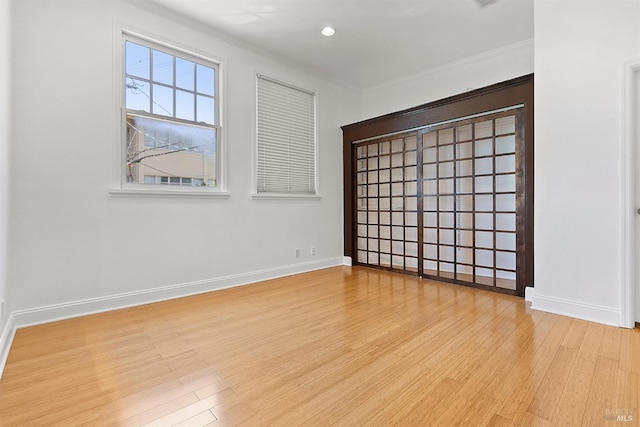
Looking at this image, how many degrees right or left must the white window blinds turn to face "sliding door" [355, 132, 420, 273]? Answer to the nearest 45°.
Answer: approximately 45° to its left

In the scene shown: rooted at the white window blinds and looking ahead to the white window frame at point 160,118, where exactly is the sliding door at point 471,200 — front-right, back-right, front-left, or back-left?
back-left

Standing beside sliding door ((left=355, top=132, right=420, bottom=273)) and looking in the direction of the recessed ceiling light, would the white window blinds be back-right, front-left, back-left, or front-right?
front-right

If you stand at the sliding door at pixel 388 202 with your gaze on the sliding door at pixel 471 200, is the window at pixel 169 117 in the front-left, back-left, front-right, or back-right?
back-right

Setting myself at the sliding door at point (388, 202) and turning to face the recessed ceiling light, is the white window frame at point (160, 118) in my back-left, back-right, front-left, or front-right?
front-right

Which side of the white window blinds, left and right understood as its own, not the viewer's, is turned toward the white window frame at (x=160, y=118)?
right

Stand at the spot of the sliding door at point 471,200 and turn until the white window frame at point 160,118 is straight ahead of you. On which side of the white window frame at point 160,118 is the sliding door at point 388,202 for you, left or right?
right

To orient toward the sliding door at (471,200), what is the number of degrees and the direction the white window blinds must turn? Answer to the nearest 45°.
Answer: approximately 45° to its left

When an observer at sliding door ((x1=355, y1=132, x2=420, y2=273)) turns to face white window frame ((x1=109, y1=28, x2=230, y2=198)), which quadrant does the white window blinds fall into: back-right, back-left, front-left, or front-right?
front-right

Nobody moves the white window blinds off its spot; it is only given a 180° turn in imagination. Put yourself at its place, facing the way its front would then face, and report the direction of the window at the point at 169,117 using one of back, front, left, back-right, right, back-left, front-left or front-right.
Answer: left

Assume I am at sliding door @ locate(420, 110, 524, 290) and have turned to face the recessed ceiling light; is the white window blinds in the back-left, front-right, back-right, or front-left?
front-right

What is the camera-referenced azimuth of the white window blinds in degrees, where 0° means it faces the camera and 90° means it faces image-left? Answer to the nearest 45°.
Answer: approximately 315°

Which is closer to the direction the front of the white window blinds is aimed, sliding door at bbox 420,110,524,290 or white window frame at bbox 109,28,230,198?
the sliding door
